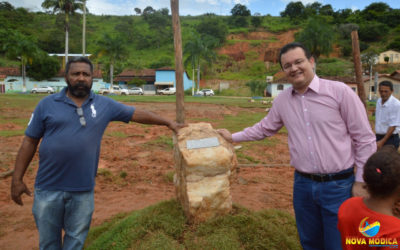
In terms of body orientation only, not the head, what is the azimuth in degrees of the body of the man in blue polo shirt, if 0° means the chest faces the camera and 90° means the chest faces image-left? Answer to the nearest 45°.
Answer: approximately 0°

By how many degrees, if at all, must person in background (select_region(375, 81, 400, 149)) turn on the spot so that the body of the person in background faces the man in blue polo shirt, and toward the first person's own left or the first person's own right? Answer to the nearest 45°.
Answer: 0° — they already face them

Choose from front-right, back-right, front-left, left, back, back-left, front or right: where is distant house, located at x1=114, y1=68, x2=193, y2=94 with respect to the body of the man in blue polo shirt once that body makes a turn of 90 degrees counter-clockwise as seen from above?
left

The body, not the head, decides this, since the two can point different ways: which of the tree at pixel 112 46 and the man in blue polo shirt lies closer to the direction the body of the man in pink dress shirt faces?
the man in blue polo shirt

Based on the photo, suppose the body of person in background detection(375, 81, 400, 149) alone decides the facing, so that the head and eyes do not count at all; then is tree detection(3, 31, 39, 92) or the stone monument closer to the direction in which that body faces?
the stone monument

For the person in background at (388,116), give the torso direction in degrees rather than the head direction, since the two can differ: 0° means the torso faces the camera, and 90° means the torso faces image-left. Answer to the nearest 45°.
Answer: approximately 45°

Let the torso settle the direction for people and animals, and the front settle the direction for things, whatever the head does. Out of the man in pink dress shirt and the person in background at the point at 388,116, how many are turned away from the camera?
0

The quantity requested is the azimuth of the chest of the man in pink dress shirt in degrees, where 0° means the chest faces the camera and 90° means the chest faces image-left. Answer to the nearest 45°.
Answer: approximately 45°
